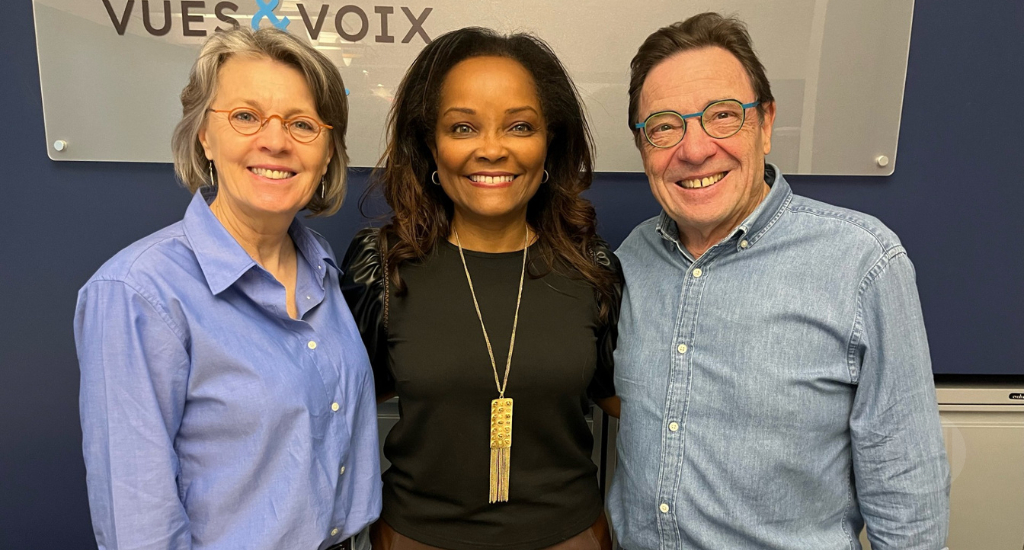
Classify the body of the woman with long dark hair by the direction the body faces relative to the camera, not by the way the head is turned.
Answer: toward the camera

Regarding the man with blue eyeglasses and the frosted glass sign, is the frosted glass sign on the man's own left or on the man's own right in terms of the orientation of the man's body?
on the man's own right

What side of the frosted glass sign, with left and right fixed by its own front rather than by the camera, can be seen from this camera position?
front

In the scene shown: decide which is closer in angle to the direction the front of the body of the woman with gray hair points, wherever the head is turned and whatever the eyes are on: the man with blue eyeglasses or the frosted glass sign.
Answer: the man with blue eyeglasses

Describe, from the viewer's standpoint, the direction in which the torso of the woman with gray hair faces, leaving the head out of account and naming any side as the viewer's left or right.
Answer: facing the viewer and to the right of the viewer

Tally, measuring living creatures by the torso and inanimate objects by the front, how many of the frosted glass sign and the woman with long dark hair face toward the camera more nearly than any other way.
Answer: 2

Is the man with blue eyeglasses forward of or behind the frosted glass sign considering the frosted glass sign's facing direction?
forward

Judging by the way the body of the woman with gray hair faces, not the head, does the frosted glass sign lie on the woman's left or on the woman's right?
on the woman's left
